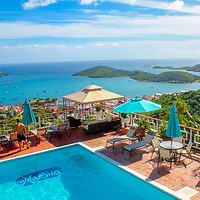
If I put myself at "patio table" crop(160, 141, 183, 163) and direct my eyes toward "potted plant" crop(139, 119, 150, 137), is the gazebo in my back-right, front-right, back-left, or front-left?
front-left

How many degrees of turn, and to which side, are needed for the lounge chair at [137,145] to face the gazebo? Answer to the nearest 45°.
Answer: approximately 90° to its right

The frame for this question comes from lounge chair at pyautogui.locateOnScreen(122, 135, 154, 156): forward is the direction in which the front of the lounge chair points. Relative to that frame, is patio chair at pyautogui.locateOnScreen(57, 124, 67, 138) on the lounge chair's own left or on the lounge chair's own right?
on the lounge chair's own right

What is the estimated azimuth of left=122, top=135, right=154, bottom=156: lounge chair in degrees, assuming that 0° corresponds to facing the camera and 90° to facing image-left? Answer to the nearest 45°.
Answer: approximately 45°

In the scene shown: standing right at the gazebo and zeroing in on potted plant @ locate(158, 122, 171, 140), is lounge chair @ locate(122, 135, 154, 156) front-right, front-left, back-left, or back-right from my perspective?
front-right

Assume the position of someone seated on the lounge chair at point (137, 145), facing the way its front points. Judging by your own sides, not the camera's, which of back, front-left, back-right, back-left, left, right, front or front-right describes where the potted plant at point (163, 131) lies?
back
